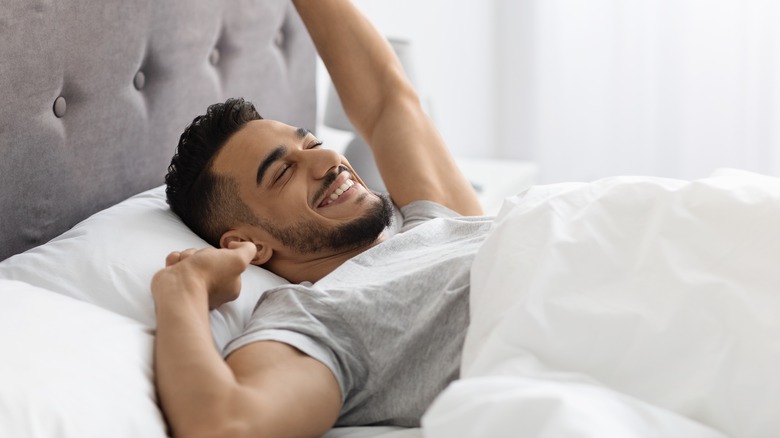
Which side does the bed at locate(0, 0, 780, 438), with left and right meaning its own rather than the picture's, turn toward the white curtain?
left

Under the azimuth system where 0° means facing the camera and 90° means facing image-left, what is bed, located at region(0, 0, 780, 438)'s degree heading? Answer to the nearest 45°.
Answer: approximately 315°

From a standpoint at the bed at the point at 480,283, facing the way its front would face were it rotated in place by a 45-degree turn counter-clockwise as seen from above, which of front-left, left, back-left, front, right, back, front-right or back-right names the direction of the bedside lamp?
left
